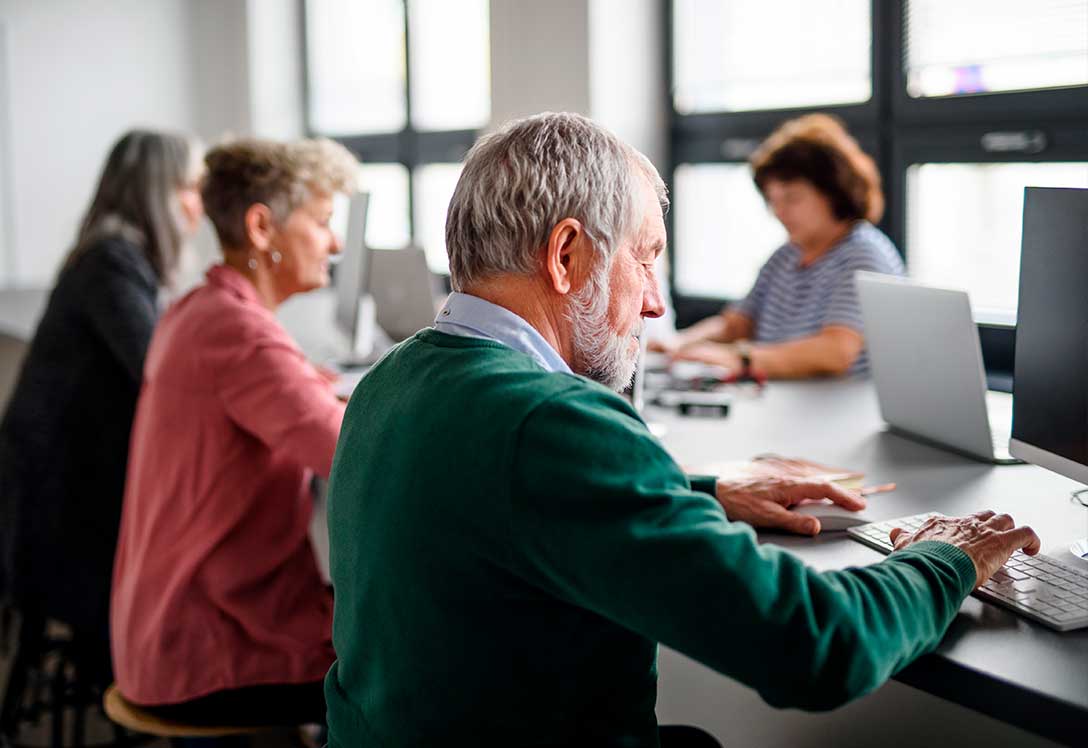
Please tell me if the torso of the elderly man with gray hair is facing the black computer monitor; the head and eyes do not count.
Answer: yes

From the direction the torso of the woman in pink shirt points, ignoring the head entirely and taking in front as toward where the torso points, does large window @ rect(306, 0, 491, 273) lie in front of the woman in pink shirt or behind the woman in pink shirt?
in front

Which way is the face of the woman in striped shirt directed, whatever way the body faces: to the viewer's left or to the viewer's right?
to the viewer's left

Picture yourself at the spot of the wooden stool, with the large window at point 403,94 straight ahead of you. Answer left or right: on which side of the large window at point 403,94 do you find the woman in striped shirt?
right

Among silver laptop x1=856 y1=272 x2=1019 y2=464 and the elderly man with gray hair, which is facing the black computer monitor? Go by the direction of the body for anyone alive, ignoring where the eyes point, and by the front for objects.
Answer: the elderly man with gray hair

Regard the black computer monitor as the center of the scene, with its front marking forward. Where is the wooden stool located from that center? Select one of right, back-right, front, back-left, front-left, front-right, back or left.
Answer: front-right

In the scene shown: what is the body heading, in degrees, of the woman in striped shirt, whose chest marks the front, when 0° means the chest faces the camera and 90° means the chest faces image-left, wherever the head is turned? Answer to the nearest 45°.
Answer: approximately 45°

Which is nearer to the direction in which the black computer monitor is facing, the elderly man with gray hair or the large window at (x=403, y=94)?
the elderly man with gray hair

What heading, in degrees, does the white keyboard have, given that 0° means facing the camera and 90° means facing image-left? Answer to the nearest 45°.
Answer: approximately 45°

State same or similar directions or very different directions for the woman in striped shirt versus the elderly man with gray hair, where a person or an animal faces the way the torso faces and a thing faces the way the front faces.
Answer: very different directions

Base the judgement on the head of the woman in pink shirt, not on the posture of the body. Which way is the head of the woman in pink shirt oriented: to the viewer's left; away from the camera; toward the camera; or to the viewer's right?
to the viewer's right

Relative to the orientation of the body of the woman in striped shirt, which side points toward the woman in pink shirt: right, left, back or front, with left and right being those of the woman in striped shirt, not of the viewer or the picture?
front

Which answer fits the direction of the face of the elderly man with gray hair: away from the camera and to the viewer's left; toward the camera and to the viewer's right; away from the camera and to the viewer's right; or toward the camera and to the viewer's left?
away from the camera and to the viewer's right

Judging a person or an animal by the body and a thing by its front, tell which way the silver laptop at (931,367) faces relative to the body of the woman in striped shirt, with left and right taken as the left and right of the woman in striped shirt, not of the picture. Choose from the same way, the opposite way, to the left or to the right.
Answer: the opposite way
